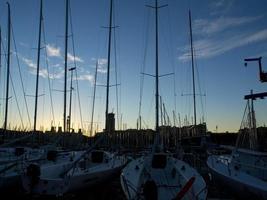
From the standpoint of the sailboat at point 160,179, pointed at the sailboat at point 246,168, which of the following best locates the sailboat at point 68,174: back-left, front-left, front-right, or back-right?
back-left

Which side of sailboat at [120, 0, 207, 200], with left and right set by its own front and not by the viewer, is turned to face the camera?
back

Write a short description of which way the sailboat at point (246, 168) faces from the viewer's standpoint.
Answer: facing away from the viewer and to the left of the viewer

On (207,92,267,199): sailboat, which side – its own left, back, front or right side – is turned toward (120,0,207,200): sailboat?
left

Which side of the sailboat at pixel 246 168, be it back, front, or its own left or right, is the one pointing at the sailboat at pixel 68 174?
left

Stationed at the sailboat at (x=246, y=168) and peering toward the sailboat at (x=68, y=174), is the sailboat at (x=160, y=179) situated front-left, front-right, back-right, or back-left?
front-left

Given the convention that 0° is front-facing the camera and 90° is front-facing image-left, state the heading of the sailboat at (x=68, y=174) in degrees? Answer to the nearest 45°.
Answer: approximately 225°

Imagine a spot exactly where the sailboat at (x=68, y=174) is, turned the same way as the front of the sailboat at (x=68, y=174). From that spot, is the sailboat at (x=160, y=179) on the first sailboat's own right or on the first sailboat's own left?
on the first sailboat's own right

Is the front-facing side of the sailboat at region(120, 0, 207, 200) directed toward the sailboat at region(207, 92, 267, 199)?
no

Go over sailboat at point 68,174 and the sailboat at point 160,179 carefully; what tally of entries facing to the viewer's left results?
0

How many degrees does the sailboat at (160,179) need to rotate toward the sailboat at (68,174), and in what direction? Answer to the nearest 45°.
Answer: approximately 90° to its left
